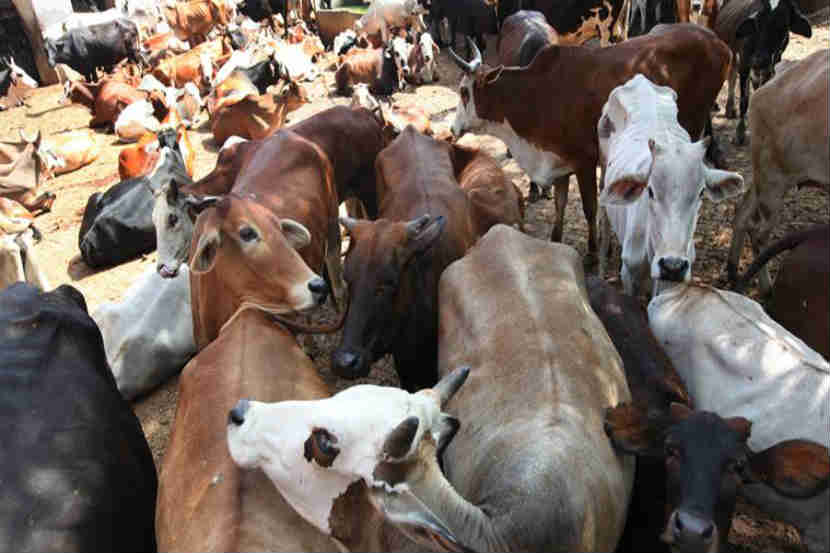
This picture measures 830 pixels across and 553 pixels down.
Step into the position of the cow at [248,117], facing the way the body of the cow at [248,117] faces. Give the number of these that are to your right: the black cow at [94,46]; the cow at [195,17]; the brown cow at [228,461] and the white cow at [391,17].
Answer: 1

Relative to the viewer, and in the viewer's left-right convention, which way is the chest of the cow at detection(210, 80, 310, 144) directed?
facing to the right of the viewer

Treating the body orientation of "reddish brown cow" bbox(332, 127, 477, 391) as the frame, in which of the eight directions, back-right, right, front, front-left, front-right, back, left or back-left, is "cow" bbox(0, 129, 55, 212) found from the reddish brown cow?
back-right

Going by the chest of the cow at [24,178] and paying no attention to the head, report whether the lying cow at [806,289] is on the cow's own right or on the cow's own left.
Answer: on the cow's own right

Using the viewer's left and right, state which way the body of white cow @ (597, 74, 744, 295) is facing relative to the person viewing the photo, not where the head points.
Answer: facing the viewer

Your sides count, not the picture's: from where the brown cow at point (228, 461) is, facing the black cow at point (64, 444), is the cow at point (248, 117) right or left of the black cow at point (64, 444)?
right

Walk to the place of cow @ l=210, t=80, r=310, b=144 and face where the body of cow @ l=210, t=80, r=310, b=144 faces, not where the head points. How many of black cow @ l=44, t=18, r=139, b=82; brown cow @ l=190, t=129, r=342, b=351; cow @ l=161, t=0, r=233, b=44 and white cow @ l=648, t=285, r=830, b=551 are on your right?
2

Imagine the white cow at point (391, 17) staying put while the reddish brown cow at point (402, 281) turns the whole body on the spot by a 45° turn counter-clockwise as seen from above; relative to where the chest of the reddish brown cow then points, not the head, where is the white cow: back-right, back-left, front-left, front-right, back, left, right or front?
back-left

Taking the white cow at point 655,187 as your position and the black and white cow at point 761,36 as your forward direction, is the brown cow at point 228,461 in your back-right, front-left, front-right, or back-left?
back-left

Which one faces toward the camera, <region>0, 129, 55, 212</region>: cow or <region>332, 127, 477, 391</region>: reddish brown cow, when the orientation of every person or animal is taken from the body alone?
the reddish brown cow

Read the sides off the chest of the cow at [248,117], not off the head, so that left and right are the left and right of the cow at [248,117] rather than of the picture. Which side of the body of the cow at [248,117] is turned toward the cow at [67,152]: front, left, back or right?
back

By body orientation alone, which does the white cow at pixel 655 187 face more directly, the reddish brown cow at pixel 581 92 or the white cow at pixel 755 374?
the white cow
